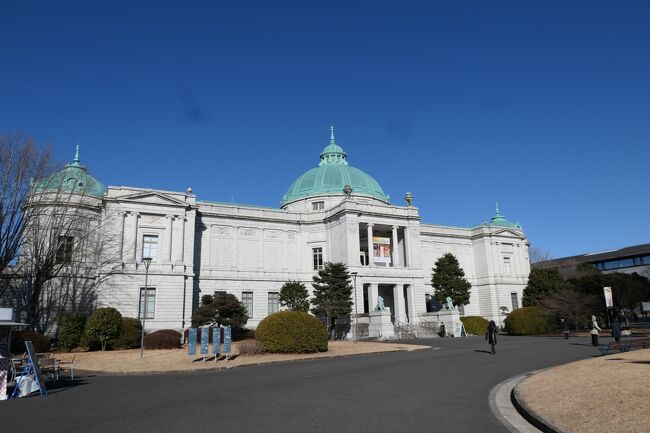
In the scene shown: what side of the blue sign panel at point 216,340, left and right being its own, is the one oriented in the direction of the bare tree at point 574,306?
left

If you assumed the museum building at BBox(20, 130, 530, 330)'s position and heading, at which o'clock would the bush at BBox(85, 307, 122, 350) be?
The bush is roughly at 2 o'clock from the museum building.

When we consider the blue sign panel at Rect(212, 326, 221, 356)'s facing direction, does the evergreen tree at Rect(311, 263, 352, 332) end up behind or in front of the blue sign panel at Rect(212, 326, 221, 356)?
behind

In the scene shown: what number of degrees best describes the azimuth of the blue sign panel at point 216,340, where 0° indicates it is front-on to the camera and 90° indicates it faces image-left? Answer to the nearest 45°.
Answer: approximately 0°

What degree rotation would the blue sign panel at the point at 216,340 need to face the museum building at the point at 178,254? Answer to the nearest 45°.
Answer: approximately 180°

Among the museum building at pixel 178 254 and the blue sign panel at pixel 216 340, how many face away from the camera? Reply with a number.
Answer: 0

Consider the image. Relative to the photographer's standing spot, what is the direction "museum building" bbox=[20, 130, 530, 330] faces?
facing the viewer and to the right of the viewer

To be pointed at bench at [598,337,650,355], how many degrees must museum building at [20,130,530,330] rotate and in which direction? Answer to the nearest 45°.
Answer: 0° — it already faces it

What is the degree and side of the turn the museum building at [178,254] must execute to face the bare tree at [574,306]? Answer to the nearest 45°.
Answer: approximately 45° to its left
